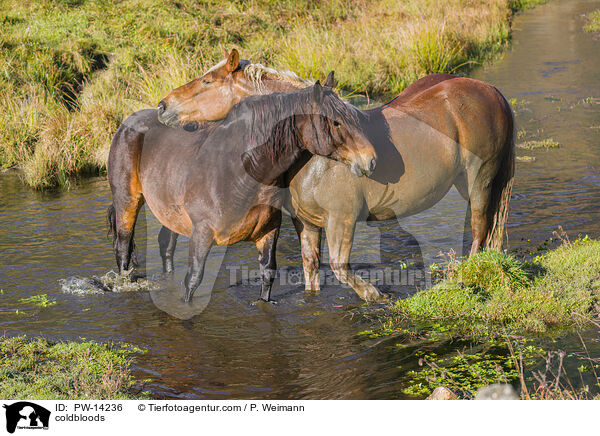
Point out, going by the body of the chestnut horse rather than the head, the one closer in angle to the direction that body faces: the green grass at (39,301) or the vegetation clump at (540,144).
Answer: the green grass

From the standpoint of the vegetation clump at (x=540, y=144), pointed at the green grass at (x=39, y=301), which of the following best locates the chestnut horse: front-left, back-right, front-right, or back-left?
front-left

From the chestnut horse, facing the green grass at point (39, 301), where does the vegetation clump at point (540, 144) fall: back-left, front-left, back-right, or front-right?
back-right

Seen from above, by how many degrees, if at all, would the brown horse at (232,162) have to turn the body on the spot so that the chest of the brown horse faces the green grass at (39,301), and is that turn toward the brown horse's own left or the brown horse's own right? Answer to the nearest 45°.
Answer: approximately 135° to the brown horse's own right

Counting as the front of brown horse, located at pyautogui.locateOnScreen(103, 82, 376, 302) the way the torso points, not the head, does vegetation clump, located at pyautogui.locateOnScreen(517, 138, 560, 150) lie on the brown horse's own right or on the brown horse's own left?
on the brown horse's own left

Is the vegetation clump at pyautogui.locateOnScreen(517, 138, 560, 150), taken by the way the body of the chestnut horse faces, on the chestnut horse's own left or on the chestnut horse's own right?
on the chestnut horse's own right

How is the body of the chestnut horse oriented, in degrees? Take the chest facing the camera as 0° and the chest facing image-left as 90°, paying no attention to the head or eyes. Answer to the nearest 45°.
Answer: approximately 90°

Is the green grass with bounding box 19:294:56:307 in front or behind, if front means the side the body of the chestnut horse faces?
in front

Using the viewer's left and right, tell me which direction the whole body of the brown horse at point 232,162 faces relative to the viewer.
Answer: facing the viewer and to the right of the viewer
